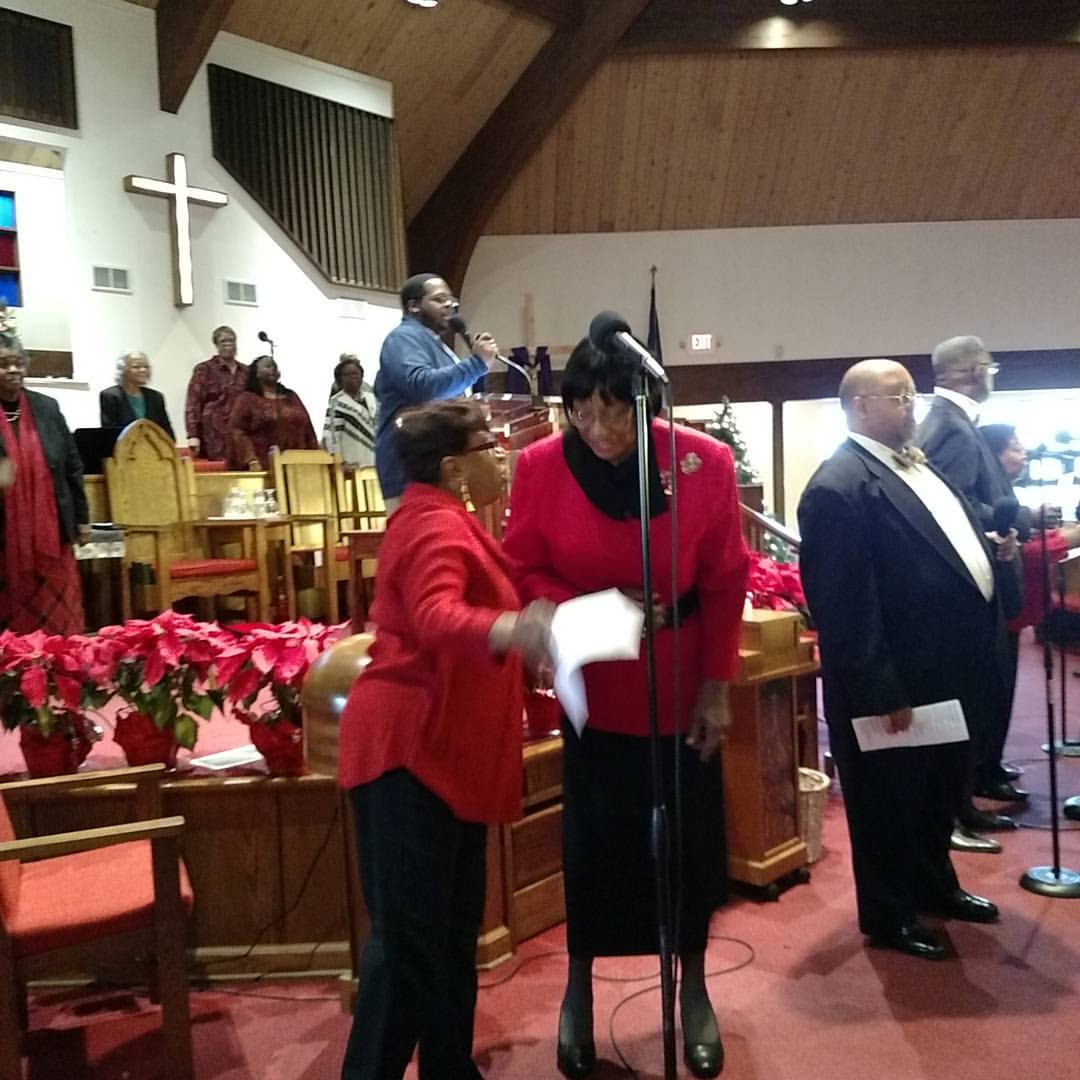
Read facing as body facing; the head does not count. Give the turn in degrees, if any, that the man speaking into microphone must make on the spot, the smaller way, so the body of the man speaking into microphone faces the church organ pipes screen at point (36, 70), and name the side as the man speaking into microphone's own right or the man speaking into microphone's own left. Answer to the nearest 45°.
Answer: approximately 135° to the man speaking into microphone's own left

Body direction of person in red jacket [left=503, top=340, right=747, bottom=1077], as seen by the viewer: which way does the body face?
toward the camera

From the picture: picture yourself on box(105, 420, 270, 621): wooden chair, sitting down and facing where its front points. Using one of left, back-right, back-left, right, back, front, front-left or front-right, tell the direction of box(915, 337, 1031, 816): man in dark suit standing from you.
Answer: front

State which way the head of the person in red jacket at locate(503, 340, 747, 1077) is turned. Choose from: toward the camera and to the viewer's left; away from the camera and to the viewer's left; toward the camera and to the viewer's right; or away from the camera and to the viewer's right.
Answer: toward the camera and to the viewer's left

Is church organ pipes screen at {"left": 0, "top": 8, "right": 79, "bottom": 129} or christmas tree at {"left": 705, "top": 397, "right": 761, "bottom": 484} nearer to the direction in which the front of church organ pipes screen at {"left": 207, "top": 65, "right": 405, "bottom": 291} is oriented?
the christmas tree

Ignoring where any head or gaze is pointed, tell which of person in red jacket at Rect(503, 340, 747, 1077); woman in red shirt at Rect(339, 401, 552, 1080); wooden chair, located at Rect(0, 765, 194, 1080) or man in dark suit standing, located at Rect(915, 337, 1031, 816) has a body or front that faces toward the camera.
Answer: the person in red jacket

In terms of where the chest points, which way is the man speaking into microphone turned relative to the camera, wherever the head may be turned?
to the viewer's right

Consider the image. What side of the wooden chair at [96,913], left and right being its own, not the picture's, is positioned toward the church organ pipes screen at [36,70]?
left

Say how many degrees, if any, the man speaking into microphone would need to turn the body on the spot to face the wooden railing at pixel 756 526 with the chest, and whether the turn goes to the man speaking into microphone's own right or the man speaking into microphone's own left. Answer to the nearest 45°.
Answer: approximately 45° to the man speaking into microphone's own left

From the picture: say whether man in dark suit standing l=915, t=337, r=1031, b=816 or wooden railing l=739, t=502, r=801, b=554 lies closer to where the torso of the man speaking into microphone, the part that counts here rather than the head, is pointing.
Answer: the man in dark suit standing

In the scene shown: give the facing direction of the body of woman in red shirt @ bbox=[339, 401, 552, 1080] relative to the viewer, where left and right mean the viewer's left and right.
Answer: facing to the right of the viewer

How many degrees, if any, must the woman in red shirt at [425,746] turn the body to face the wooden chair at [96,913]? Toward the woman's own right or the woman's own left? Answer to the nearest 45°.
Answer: approximately 135° to the woman's own left

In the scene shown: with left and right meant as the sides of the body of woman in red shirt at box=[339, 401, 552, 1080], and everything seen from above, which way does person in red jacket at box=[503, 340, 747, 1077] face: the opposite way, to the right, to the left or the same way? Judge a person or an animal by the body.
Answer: to the right
